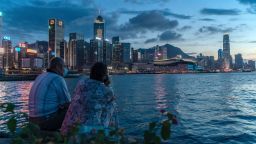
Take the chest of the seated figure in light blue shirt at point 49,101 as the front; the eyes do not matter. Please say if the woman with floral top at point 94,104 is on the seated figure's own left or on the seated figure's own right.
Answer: on the seated figure's own right

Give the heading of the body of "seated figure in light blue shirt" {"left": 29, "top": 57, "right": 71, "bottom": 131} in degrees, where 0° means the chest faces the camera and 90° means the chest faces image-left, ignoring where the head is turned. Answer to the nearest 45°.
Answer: approximately 225°
